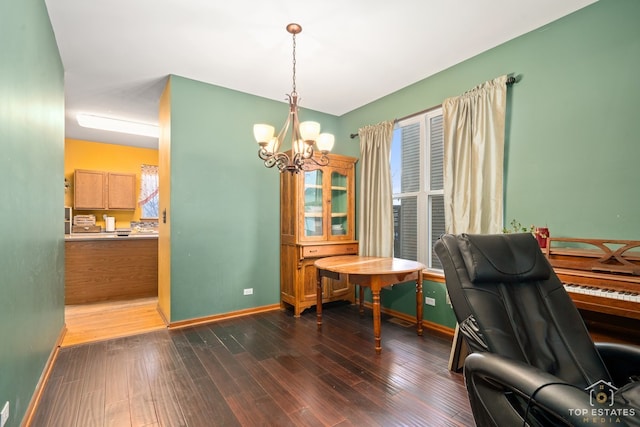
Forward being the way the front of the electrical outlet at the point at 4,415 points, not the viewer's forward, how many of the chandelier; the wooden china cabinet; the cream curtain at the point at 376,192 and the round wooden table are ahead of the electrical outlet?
4

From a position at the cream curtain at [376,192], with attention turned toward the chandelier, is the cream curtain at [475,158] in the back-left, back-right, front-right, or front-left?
front-left

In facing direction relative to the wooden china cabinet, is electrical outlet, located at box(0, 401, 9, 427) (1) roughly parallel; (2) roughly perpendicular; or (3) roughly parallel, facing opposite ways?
roughly perpendicular

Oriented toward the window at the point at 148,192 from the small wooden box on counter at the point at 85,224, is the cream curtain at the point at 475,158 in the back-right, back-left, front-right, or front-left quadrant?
front-right

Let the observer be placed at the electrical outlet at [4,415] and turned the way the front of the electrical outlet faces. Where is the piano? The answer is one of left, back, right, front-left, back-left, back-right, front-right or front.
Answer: front-right

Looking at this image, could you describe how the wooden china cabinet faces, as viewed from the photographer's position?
facing the viewer and to the right of the viewer

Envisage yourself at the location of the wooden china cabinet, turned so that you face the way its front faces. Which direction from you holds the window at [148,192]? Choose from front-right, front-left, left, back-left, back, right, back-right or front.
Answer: back

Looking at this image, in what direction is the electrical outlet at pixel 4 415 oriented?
to the viewer's right

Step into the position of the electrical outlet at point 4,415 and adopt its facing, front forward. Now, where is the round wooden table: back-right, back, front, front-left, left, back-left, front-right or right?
front

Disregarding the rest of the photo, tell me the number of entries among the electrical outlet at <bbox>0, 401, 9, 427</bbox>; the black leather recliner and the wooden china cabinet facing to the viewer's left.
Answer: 0

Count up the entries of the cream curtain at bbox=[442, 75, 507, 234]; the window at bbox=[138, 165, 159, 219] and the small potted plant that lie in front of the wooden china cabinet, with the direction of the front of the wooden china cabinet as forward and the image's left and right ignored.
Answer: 2

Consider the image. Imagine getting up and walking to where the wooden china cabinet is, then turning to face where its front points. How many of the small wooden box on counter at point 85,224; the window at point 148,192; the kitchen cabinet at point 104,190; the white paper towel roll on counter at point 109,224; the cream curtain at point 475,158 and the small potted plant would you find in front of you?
2

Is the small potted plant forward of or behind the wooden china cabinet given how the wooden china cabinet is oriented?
forward
